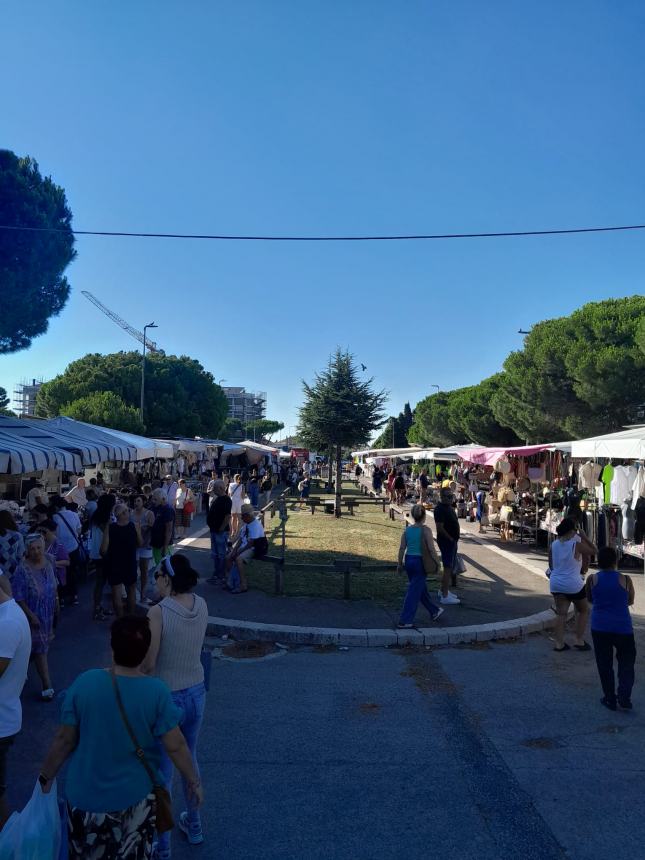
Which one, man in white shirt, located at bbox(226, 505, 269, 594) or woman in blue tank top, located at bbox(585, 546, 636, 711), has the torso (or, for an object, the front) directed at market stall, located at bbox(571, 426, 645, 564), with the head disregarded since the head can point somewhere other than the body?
the woman in blue tank top

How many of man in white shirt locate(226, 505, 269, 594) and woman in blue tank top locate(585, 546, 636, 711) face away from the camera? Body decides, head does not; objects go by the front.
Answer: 1

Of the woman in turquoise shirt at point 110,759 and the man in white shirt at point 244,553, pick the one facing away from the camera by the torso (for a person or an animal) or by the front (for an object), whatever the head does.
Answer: the woman in turquoise shirt

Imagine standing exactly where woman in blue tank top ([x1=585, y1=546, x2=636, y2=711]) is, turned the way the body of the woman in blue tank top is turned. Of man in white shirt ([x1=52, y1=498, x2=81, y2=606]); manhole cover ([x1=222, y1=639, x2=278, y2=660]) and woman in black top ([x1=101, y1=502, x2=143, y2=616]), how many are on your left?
3

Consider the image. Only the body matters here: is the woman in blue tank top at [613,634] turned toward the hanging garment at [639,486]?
yes

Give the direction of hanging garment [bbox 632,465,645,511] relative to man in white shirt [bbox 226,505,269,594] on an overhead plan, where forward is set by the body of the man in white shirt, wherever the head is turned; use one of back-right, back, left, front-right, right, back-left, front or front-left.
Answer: back-left

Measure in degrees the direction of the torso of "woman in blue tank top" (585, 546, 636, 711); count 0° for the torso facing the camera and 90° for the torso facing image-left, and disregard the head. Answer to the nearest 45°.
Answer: approximately 180°

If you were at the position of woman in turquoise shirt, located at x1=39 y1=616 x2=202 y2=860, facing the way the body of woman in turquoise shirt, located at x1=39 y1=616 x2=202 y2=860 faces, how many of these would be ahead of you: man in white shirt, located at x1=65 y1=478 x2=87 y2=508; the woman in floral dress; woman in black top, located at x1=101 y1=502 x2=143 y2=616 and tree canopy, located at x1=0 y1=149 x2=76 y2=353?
4

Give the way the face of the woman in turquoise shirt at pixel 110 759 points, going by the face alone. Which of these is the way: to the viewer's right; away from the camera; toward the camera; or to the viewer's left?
away from the camera

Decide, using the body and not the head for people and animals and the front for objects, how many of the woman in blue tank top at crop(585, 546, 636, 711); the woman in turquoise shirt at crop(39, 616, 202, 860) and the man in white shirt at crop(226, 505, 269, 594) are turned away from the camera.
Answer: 2

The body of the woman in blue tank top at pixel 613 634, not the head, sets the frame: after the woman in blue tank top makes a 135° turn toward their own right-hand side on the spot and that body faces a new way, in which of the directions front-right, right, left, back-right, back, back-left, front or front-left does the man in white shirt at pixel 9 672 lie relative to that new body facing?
right

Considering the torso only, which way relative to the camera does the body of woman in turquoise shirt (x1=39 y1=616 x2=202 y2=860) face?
away from the camera

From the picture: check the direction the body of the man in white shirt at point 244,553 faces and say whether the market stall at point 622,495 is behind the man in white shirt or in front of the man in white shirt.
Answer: behind

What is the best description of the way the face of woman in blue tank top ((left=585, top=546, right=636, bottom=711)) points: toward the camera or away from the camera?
away from the camera
